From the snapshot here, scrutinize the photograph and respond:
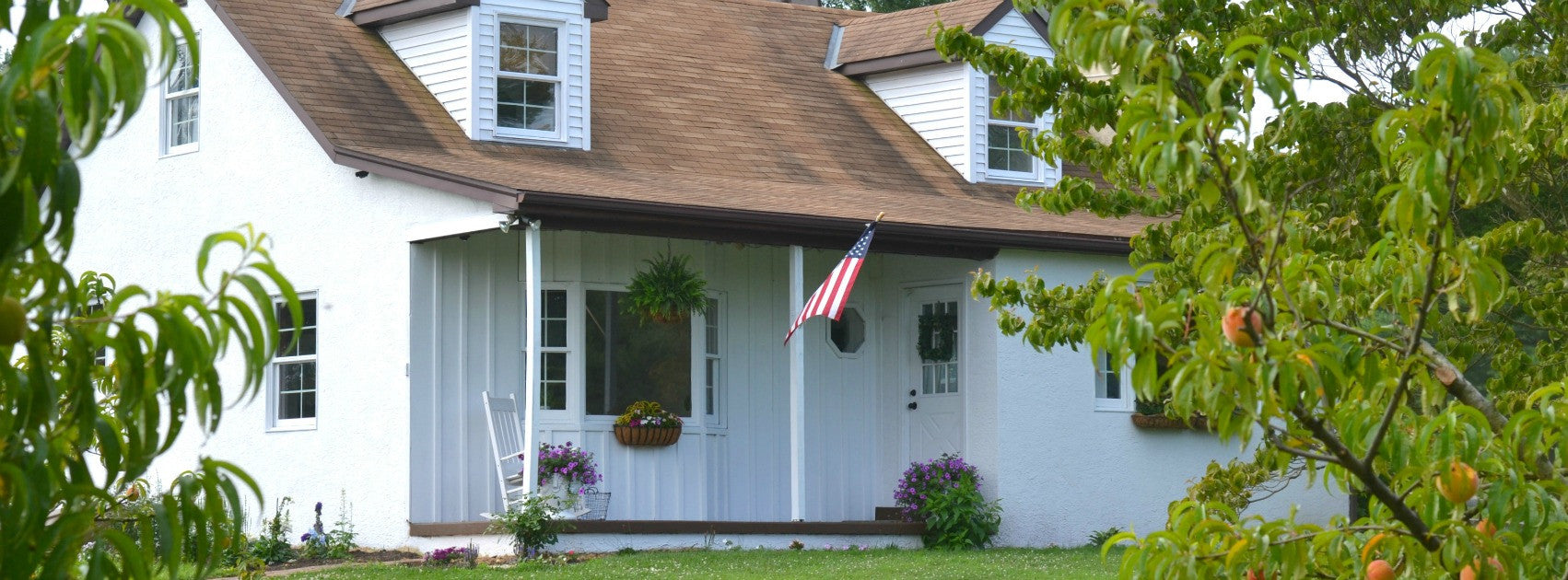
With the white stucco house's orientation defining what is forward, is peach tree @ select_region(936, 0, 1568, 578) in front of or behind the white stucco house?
in front

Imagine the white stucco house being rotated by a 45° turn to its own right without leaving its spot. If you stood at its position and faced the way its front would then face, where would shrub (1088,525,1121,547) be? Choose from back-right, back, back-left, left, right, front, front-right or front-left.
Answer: left

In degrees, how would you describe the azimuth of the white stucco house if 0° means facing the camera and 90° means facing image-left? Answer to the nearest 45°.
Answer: approximately 315°

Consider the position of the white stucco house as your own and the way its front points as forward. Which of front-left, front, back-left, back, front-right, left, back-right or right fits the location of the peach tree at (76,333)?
front-right

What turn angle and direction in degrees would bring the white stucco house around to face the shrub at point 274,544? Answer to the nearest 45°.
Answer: approximately 90° to its right

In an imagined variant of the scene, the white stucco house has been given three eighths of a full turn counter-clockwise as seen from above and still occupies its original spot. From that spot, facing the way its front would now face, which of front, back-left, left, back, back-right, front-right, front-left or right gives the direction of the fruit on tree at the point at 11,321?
back

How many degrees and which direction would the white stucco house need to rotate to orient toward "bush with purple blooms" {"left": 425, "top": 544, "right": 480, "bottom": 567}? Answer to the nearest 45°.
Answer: approximately 45° to its right
